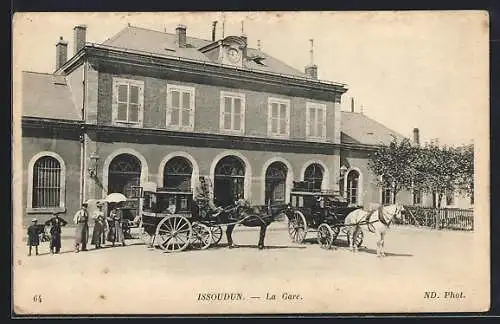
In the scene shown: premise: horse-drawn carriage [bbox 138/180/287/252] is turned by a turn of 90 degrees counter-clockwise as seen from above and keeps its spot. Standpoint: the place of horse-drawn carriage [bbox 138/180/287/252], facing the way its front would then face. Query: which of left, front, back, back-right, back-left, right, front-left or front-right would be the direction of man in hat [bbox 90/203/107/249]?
left

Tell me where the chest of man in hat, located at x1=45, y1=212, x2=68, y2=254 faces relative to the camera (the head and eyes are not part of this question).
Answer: toward the camera

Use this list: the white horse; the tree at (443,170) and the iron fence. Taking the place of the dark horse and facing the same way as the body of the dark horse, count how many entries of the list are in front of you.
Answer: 3

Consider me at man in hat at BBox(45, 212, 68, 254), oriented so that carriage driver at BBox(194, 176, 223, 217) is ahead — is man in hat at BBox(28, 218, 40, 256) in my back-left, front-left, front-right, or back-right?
back-right

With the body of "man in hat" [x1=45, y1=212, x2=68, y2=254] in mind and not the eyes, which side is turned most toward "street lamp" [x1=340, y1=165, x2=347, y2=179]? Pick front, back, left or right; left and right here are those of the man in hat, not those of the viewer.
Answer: left

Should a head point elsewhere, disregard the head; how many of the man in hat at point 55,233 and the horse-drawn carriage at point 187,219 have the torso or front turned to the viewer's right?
1

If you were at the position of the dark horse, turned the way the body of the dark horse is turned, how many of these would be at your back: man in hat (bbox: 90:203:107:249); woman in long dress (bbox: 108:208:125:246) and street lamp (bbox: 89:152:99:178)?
3

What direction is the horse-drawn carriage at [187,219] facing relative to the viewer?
to the viewer's right

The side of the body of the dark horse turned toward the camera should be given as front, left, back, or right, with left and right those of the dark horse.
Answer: right

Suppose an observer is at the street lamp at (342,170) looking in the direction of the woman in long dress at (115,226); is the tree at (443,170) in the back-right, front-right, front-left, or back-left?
back-left

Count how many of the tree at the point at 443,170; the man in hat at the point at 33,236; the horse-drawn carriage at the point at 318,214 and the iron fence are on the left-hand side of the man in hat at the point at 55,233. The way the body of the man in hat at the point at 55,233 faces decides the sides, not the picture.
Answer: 3

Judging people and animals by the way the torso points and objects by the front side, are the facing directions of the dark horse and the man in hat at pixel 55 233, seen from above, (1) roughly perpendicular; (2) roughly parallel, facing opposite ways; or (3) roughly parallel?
roughly perpendicular

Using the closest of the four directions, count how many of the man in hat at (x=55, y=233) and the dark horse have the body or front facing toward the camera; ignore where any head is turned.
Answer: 1

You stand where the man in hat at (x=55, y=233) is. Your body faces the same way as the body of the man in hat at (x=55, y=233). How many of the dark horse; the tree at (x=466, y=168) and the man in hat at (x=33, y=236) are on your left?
2
